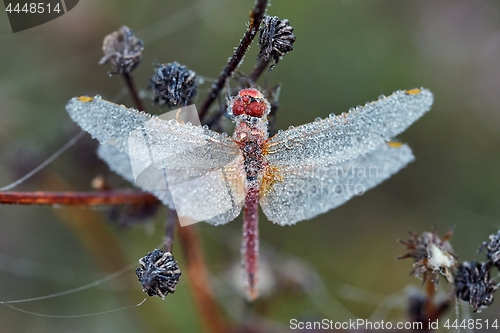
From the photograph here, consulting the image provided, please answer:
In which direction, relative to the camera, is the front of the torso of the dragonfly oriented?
away from the camera

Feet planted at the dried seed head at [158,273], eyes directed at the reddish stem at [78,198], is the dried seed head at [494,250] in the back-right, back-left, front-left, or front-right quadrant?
back-right

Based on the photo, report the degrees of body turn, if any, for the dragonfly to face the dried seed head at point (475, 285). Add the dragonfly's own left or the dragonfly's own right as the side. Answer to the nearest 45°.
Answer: approximately 90° to the dragonfly's own right

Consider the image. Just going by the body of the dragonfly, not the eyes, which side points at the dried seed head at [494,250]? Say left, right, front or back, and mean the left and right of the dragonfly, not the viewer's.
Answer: right

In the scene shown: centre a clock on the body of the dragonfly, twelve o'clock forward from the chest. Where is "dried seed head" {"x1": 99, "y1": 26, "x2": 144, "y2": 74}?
The dried seed head is roughly at 10 o'clock from the dragonfly.

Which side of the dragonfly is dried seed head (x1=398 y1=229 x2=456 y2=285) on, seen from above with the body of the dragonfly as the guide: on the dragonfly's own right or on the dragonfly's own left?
on the dragonfly's own right

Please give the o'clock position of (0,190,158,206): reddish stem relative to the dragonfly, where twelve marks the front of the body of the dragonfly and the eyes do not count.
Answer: The reddish stem is roughly at 9 o'clock from the dragonfly.
